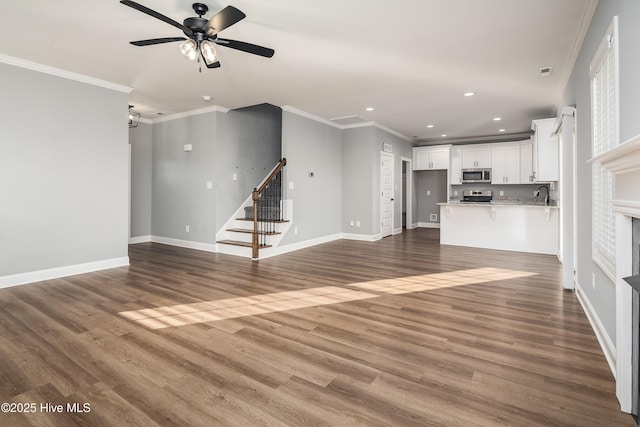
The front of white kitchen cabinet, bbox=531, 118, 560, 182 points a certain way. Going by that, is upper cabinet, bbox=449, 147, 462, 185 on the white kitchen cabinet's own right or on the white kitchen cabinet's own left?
on the white kitchen cabinet's own right

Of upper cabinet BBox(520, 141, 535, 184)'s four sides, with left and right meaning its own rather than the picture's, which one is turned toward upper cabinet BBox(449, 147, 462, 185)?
right

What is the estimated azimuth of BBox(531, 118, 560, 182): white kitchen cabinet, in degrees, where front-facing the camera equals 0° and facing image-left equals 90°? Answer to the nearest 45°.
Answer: approximately 90°
